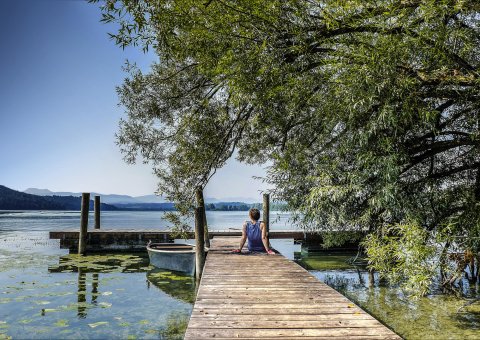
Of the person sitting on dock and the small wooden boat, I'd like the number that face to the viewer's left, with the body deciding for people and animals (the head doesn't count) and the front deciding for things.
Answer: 1

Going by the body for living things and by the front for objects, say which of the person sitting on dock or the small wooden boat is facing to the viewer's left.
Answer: the small wooden boat

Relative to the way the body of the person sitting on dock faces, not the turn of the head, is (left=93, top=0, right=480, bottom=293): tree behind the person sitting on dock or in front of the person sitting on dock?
behind

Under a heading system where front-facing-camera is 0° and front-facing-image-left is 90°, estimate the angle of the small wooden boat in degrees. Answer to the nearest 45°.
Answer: approximately 90°

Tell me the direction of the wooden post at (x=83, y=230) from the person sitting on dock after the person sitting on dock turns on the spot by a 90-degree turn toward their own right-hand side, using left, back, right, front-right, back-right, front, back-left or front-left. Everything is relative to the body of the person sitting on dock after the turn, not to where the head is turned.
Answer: back-left

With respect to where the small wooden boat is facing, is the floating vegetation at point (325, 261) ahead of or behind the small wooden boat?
behind

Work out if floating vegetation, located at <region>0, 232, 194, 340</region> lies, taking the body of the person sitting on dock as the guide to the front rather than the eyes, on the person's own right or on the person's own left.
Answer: on the person's own left

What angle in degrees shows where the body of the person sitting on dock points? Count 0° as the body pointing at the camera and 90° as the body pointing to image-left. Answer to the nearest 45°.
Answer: approximately 180°

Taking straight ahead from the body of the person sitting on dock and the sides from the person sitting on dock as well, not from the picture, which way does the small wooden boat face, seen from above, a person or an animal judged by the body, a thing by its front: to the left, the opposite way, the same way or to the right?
to the left
